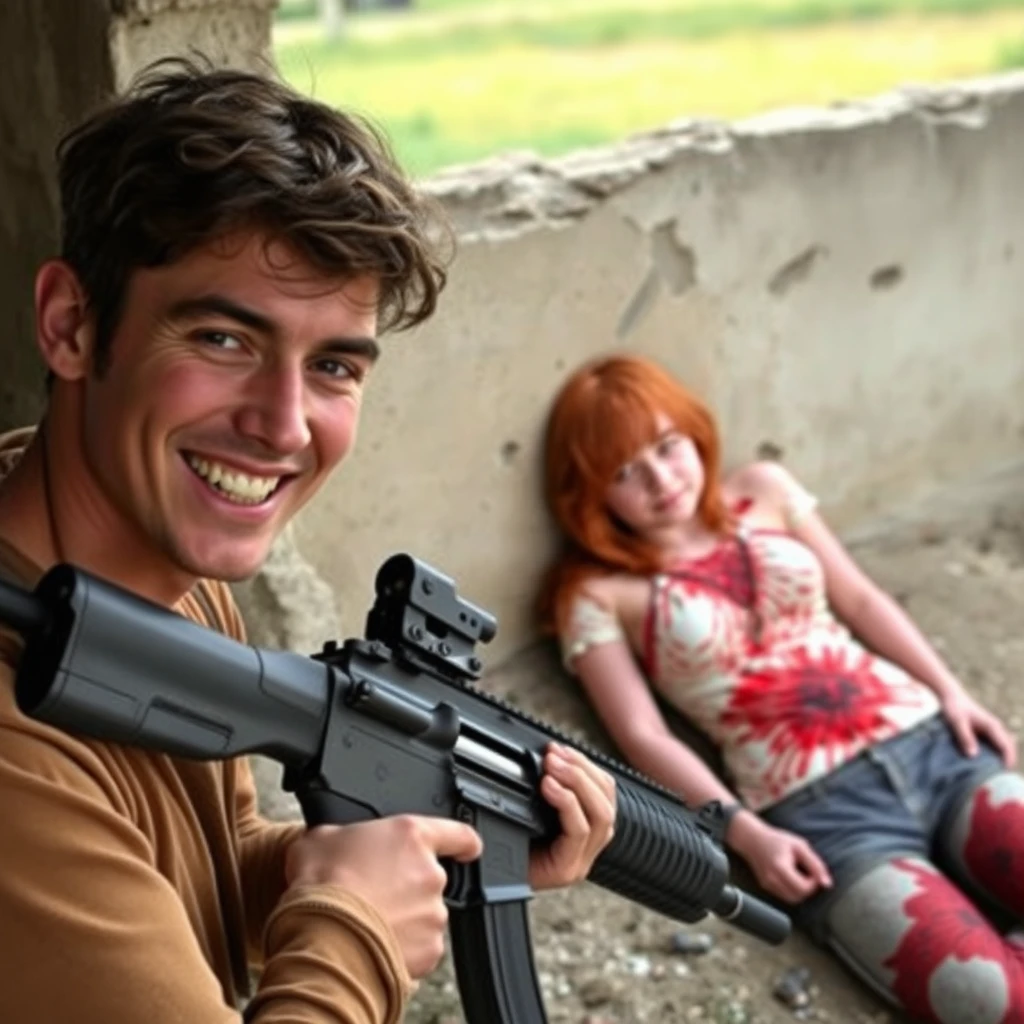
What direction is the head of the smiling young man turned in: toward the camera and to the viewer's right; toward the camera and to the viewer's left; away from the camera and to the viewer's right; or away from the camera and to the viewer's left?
toward the camera and to the viewer's right

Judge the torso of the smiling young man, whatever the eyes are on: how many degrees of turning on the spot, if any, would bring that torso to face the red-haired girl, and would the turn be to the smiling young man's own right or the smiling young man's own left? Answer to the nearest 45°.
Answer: approximately 90° to the smiling young man's own left

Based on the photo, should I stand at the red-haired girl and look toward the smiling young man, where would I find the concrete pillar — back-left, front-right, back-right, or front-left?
front-right

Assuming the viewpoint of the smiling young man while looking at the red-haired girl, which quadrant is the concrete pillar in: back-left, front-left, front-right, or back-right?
front-left

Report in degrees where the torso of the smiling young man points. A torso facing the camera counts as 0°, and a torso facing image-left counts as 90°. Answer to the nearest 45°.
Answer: approximately 315°

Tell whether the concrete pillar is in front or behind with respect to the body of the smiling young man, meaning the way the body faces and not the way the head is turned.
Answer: behind

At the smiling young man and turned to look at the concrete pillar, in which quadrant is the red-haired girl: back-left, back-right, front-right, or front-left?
front-right
